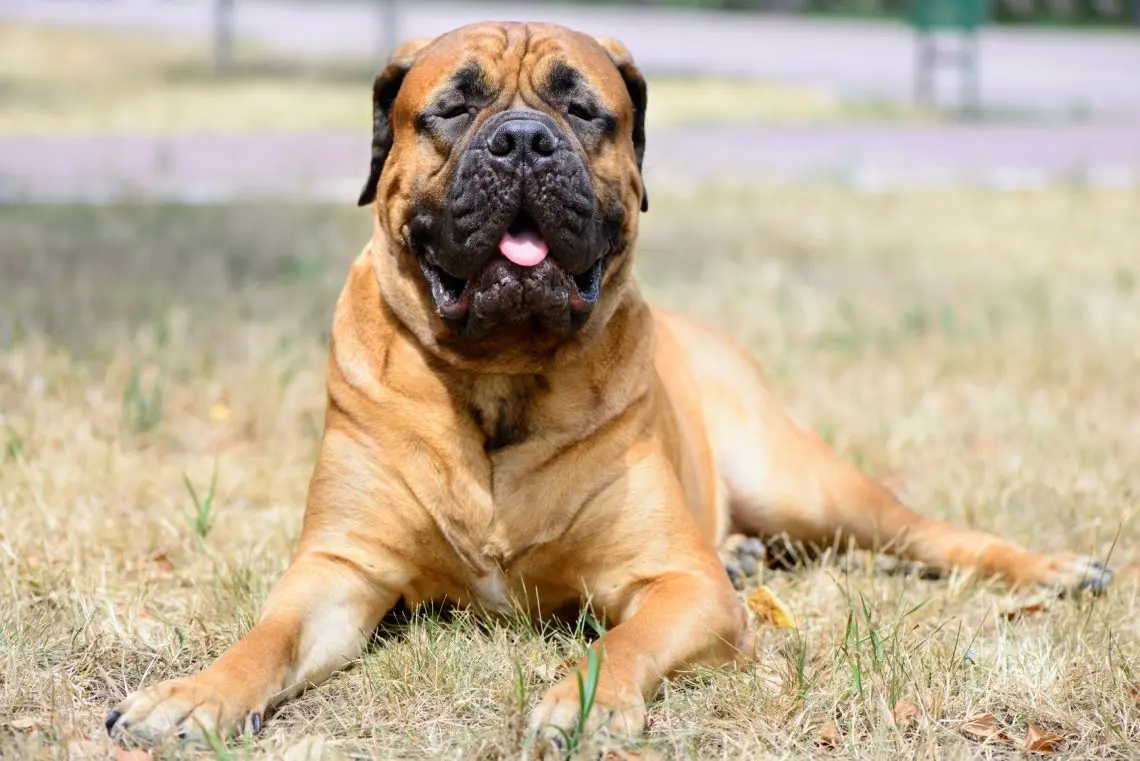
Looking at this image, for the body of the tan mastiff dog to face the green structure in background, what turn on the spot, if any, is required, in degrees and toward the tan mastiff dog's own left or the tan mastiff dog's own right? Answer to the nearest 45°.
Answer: approximately 180°

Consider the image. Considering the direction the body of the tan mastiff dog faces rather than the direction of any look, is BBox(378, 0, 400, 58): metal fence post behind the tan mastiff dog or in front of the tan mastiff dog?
behind

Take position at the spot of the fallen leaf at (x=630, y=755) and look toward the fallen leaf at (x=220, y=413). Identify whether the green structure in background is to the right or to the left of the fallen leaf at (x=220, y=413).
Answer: right

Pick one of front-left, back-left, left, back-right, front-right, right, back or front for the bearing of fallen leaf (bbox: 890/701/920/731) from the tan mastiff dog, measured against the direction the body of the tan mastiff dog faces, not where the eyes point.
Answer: front-left

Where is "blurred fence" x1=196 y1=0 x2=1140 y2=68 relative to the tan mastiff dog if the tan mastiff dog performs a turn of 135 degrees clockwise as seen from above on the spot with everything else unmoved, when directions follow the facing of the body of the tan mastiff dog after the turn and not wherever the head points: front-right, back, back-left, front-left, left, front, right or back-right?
front-right

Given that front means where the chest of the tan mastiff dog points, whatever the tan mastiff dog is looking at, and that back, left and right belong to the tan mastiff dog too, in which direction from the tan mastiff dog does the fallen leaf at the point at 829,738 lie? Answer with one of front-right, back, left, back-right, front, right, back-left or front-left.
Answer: front-left

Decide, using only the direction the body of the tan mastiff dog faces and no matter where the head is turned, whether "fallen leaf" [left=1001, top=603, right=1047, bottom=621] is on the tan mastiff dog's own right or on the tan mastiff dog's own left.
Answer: on the tan mastiff dog's own left

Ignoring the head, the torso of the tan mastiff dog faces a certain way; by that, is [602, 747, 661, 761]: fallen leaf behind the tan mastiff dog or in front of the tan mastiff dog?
in front

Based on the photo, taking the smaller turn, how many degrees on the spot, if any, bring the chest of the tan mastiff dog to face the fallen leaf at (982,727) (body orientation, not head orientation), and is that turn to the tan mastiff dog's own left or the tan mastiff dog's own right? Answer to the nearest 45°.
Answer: approximately 45° to the tan mastiff dog's own left

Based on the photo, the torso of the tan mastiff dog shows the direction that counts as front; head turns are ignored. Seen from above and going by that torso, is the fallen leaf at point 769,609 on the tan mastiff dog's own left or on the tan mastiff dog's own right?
on the tan mastiff dog's own left

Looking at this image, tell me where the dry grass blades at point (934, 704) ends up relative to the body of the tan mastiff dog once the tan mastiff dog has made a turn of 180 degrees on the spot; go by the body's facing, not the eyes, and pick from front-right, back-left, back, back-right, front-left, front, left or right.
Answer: back-right

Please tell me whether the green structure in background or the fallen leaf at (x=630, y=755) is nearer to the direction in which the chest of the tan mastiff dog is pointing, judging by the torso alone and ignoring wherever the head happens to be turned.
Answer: the fallen leaf

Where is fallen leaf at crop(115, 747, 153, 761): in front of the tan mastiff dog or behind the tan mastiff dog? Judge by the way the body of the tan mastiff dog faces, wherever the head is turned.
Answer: in front
